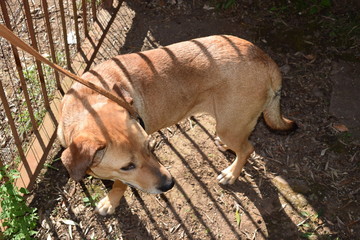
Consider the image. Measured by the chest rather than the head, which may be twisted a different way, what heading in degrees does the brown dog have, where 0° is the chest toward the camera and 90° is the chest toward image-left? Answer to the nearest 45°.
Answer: approximately 45°

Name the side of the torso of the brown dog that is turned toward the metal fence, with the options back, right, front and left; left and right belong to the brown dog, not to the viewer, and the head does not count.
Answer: right
